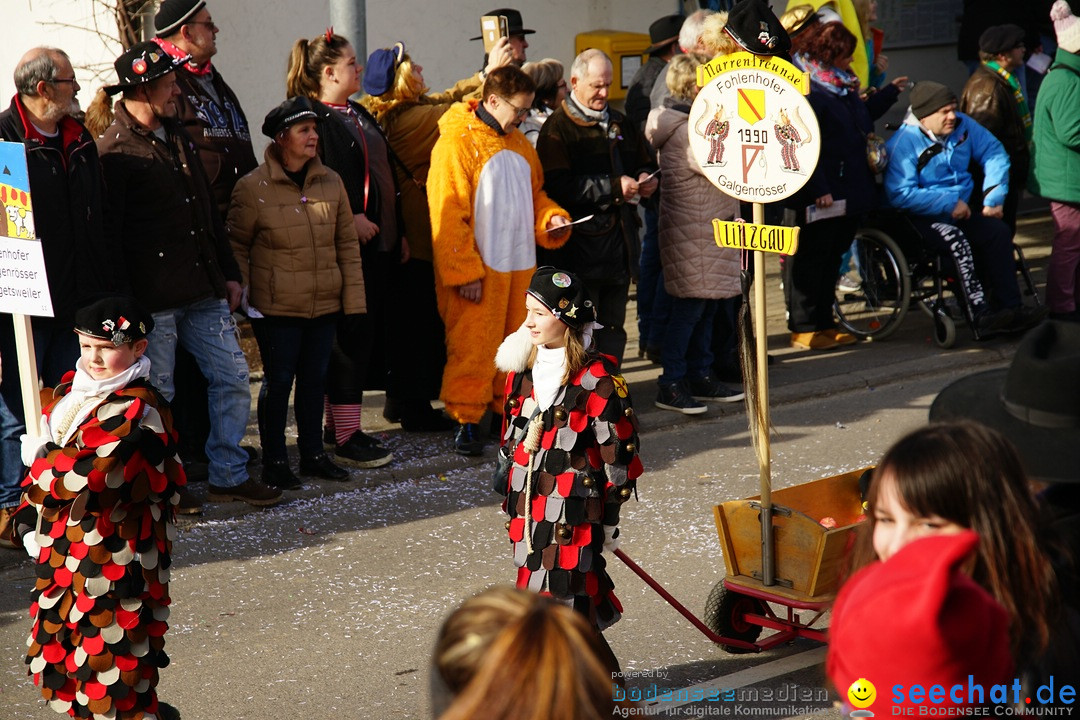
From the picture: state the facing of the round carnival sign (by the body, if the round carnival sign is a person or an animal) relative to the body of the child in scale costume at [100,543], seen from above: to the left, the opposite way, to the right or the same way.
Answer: the same way

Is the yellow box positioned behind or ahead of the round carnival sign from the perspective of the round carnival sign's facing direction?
behind

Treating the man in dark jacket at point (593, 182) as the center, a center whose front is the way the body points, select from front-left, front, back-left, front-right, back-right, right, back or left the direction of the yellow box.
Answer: back-left

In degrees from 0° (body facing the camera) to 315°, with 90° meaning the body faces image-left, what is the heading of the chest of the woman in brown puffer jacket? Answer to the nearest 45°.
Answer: approximately 315°

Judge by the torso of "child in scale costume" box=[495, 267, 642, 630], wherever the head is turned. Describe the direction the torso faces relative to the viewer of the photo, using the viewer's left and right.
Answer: facing the viewer and to the left of the viewer

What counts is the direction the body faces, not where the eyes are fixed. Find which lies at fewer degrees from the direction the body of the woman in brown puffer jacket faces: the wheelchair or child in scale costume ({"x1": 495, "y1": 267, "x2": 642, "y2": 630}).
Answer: the child in scale costume

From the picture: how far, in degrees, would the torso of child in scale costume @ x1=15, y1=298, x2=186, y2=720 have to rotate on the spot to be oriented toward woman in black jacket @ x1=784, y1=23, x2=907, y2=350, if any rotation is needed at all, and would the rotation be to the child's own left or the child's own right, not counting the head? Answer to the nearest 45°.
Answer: approximately 180°

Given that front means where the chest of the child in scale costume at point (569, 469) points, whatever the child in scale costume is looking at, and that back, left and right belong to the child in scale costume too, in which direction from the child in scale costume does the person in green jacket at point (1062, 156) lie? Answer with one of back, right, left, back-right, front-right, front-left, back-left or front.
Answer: back

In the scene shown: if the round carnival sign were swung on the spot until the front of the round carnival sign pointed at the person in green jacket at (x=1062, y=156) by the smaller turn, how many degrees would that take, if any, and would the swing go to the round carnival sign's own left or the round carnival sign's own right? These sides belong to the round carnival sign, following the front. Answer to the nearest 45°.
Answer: approximately 135° to the round carnival sign's own left

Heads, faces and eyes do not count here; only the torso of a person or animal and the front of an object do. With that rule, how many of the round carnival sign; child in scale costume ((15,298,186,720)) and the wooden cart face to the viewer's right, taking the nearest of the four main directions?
0

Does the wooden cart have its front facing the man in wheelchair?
no

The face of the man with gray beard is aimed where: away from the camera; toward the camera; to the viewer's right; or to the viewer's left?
to the viewer's right

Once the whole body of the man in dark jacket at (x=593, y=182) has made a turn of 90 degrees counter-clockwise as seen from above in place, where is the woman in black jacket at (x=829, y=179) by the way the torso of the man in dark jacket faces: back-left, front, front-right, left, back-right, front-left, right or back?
front

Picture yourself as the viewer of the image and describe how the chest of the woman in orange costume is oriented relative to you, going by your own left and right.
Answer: facing the viewer and to the right of the viewer

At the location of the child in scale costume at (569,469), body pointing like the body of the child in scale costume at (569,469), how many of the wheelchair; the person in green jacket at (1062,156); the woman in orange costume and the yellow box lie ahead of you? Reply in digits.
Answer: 0

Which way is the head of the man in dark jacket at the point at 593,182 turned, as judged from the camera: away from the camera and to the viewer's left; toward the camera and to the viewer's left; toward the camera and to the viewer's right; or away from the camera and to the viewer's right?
toward the camera and to the viewer's right

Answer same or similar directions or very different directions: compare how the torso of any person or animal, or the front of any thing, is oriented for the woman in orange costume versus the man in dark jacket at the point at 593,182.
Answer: same or similar directions

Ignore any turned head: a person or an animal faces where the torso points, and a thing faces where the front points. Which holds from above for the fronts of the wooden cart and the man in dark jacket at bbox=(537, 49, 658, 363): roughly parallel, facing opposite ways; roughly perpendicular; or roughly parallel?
roughly perpendicular

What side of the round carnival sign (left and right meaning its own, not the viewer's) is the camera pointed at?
front

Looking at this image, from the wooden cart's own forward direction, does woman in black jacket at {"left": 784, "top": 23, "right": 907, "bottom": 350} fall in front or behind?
behind

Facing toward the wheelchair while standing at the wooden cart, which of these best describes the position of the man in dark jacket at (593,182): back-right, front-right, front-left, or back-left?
front-left
